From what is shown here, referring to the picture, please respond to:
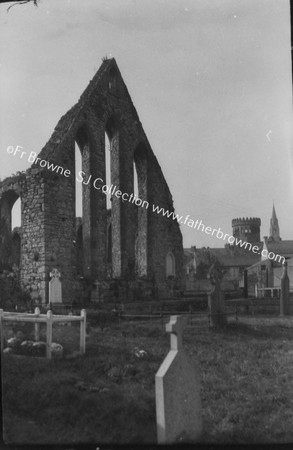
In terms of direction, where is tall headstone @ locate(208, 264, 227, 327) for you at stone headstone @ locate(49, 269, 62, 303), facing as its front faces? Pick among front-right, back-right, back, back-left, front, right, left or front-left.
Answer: front-left

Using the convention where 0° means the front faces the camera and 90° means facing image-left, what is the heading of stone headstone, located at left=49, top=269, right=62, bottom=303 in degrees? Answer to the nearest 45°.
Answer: approximately 0°

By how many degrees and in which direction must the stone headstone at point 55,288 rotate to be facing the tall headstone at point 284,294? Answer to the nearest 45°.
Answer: approximately 45° to its left

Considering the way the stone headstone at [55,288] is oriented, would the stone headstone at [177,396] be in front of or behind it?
in front

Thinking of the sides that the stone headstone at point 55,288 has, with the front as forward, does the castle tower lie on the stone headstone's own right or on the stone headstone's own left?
on the stone headstone's own left

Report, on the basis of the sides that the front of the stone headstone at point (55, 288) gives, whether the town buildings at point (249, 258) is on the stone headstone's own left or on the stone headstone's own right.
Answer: on the stone headstone's own left
